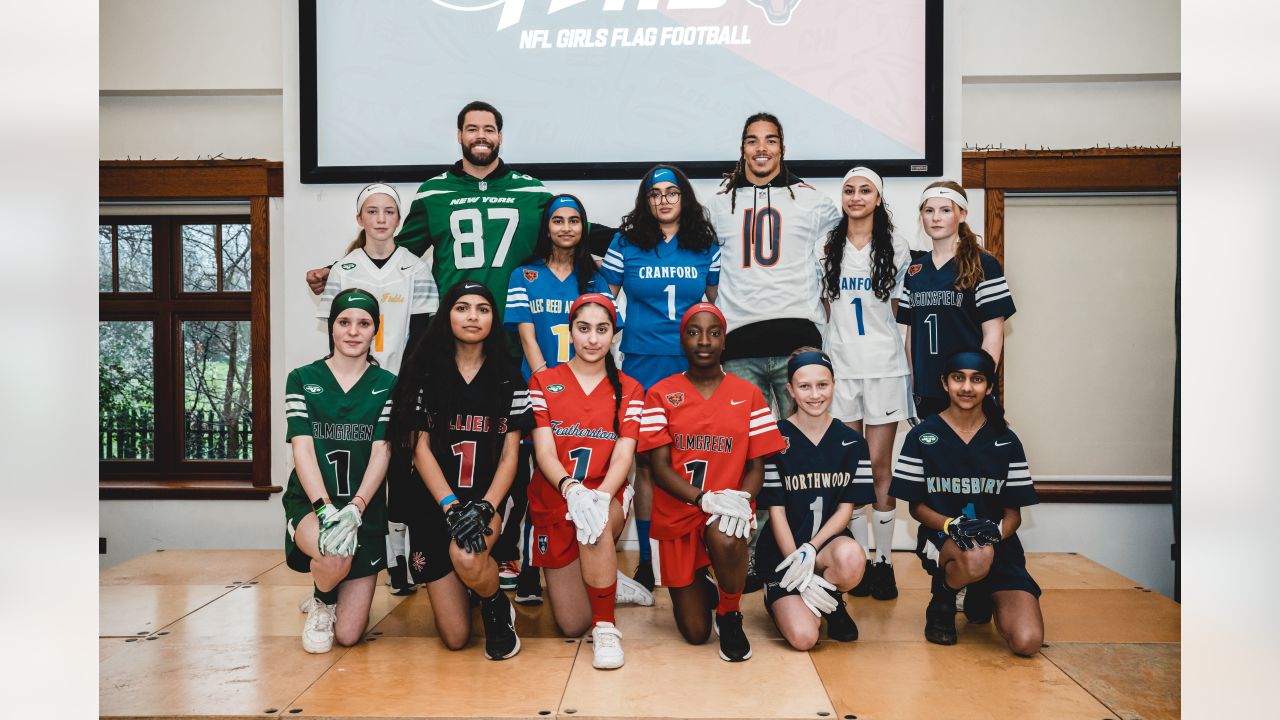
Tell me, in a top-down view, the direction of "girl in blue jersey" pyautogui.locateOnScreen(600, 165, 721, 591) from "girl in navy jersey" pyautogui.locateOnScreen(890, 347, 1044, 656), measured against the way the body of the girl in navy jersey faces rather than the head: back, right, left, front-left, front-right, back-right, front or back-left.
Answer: right

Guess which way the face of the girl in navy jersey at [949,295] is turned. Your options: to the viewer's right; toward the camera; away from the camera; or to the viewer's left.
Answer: toward the camera

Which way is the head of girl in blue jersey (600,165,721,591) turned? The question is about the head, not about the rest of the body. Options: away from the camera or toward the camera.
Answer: toward the camera

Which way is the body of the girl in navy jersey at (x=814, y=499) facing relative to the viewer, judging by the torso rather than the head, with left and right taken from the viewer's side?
facing the viewer

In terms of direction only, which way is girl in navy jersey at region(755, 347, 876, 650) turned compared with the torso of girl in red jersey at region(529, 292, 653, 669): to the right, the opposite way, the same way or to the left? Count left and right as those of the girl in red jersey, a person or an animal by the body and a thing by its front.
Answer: the same way

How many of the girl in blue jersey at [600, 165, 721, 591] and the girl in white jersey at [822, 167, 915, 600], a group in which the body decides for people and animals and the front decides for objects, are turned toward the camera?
2

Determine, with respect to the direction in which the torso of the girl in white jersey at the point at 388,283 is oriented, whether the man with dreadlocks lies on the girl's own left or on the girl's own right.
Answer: on the girl's own left

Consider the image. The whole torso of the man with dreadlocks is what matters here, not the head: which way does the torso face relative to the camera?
toward the camera

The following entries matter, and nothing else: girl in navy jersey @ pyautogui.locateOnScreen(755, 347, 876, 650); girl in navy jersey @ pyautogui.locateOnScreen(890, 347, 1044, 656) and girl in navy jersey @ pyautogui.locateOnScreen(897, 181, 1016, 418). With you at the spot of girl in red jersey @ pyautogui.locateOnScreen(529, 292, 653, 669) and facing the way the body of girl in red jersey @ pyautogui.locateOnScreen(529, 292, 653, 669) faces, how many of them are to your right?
0

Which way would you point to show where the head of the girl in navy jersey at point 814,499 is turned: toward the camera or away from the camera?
toward the camera

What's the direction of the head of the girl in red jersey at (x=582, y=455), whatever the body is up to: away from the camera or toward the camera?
toward the camera

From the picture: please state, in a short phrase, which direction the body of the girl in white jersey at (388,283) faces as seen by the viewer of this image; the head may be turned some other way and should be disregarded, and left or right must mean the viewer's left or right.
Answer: facing the viewer

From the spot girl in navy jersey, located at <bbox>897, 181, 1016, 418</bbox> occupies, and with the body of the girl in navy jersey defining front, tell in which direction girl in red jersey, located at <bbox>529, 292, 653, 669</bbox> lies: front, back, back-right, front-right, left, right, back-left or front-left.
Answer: front

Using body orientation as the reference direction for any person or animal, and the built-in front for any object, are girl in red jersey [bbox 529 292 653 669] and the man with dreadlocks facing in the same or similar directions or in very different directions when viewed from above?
same or similar directions

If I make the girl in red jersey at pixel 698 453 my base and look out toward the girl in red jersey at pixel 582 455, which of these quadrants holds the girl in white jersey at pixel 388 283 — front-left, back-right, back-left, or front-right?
front-right

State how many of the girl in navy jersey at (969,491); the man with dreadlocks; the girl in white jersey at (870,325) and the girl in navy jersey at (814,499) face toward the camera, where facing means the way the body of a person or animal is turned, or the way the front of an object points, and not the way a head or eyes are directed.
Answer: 4

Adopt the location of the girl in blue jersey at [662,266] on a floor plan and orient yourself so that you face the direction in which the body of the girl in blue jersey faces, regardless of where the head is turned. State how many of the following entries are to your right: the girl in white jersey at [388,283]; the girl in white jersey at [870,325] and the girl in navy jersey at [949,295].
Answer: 1

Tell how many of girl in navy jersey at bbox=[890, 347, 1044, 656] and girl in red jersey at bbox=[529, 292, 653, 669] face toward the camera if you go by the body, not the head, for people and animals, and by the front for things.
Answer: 2
